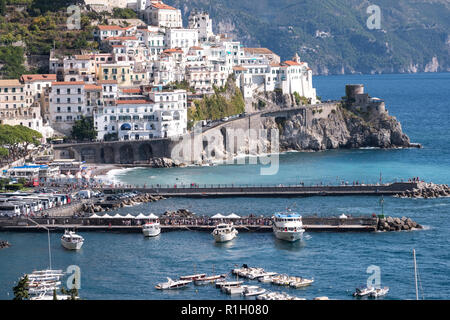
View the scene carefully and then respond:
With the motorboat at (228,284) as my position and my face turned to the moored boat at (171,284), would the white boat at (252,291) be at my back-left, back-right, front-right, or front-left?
back-left

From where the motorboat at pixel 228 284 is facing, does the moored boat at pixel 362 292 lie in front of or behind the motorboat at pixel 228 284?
in front

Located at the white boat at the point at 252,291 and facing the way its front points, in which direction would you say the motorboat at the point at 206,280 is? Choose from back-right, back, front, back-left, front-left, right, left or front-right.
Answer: back-left

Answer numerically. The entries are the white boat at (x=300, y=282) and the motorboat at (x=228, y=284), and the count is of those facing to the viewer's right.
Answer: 2

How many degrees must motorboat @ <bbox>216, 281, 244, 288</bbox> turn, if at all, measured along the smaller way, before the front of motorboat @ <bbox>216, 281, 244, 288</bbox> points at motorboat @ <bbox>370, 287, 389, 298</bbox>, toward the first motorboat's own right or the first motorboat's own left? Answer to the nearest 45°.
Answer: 0° — it already faces it

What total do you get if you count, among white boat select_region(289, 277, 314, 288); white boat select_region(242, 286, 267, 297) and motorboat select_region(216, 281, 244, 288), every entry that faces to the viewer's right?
3

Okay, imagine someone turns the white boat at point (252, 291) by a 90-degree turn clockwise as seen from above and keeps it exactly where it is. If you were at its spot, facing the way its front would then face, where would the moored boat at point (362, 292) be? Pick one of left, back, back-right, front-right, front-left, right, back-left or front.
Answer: left

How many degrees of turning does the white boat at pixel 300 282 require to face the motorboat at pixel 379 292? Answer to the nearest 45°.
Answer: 0° — it already faces it

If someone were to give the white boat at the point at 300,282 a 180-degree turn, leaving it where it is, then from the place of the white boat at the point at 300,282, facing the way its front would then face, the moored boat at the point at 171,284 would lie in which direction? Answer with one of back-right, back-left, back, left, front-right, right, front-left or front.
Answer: front

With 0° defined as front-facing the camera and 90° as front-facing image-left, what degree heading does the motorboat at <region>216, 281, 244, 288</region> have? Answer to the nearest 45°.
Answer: approximately 270°

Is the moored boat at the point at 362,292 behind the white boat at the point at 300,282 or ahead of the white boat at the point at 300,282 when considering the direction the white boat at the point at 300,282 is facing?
ahead

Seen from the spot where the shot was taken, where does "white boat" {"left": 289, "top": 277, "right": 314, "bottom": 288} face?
facing to the right of the viewer

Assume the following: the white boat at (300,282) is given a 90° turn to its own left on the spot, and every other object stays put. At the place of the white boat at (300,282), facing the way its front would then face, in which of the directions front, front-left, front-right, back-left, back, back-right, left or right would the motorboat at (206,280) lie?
left

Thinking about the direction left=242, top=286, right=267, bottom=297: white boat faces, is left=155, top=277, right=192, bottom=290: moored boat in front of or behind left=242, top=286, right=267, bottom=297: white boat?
behind

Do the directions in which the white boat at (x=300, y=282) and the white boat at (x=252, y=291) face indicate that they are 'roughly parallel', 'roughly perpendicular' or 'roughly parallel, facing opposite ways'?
roughly parallel

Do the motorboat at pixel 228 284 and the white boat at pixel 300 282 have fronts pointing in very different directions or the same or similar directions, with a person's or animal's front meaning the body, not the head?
same or similar directions

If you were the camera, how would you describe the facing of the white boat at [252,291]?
facing to the right of the viewer

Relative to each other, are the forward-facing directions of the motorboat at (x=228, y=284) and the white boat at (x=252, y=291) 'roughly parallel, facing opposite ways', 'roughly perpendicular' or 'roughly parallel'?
roughly parallel

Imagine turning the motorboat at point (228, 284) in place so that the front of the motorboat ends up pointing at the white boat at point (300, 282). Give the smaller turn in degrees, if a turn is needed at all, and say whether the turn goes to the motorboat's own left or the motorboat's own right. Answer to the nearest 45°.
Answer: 0° — it already faces it
